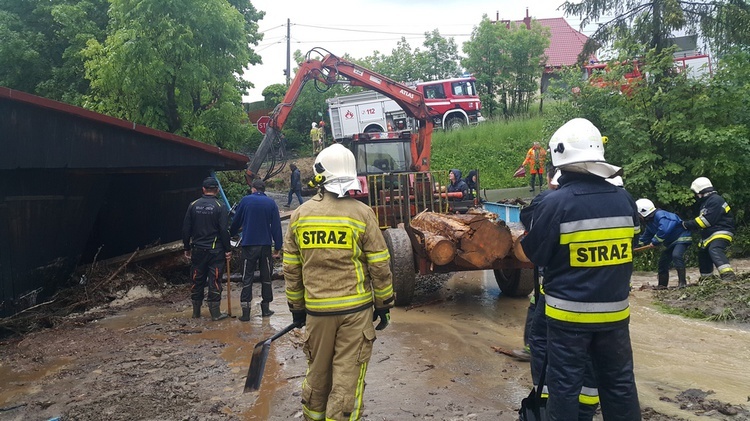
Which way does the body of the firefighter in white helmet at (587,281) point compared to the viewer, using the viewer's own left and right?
facing away from the viewer and to the left of the viewer

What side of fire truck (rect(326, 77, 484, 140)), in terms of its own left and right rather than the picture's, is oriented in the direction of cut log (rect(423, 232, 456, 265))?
right

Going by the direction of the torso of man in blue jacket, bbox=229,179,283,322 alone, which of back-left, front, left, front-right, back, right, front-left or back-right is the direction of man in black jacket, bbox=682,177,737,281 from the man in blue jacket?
right

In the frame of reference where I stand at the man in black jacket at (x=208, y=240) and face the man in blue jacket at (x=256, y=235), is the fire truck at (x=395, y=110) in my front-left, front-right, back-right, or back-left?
front-left

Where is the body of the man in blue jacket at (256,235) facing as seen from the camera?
away from the camera

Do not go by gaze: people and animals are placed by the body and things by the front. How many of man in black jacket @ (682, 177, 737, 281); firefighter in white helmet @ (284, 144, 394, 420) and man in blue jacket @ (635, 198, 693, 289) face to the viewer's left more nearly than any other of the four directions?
2

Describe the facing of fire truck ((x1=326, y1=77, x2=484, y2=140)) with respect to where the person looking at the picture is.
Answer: facing to the right of the viewer

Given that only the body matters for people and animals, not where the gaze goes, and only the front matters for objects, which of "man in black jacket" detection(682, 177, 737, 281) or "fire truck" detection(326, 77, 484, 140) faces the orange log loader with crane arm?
the man in black jacket

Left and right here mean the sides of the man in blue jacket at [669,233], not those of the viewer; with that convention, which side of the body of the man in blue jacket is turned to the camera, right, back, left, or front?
left

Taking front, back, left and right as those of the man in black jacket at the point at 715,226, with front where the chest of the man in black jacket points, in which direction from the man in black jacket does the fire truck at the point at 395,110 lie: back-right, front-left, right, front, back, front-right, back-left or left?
front-right

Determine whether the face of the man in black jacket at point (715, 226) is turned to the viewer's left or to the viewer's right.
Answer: to the viewer's left

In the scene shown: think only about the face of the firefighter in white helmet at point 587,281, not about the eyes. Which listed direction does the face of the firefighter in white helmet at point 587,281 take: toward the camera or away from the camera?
away from the camera

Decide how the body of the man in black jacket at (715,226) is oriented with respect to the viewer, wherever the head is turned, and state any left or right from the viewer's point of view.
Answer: facing to the left of the viewer
